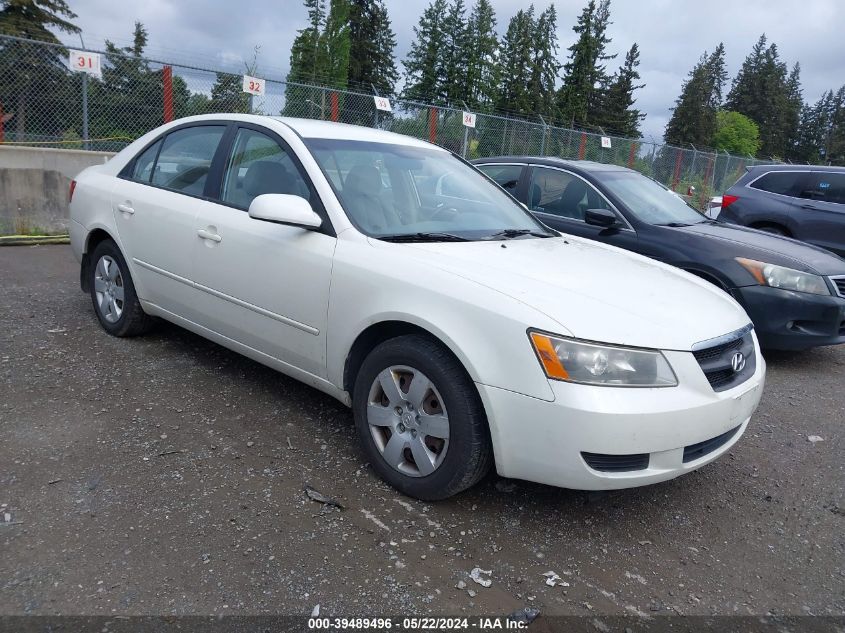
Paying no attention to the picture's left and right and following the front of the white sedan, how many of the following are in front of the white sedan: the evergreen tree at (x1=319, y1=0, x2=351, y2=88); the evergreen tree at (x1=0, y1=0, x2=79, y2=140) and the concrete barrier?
0

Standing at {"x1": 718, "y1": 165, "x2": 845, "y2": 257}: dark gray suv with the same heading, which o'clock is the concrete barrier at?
The concrete barrier is roughly at 5 o'clock from the dark gray suv.

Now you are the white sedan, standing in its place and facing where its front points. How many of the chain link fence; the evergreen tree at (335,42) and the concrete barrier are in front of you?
0

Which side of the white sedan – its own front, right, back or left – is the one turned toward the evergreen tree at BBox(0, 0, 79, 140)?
back

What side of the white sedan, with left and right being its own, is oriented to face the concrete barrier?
back

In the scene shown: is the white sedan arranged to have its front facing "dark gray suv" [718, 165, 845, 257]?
no

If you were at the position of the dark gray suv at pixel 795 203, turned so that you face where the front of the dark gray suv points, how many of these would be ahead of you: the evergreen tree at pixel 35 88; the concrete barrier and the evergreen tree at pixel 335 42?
0

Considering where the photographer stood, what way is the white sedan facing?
facing the viewer and to the right of the viewer

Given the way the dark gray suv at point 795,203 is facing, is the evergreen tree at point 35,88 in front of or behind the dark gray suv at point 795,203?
behind

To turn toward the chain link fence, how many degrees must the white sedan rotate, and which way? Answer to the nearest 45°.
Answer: approximately 180°

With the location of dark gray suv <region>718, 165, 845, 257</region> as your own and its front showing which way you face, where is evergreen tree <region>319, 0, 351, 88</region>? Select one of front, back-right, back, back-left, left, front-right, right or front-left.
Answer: back-left

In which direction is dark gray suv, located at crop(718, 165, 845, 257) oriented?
to the viewer's right

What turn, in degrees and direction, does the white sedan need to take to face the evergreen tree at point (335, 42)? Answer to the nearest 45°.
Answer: approximately 135° to its left

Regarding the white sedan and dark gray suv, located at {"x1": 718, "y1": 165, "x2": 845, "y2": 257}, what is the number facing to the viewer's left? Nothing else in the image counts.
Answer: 0
